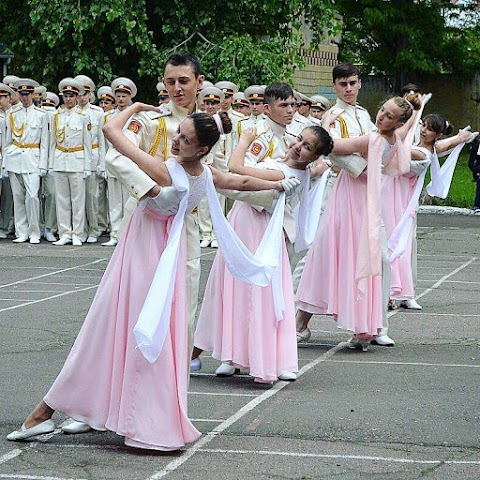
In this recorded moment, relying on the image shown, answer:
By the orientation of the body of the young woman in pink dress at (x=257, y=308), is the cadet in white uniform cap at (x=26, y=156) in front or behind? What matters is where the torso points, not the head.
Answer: behind

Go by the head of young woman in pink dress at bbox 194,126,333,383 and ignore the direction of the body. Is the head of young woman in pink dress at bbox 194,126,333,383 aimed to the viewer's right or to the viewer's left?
to the viewer's left

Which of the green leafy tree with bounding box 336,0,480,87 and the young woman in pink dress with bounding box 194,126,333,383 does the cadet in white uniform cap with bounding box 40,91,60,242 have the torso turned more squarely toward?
the young woman in pink dress

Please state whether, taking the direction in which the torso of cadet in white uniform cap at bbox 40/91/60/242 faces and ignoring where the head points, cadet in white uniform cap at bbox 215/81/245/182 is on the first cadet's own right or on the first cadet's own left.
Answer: on the first cadet's own left

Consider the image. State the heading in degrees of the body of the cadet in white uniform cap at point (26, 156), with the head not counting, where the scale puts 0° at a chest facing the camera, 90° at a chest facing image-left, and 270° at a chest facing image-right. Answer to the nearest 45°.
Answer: approximately 0°

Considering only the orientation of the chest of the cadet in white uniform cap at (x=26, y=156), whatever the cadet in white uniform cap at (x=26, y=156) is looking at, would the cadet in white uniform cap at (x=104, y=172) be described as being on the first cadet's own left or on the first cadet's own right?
on the first cadet's own left

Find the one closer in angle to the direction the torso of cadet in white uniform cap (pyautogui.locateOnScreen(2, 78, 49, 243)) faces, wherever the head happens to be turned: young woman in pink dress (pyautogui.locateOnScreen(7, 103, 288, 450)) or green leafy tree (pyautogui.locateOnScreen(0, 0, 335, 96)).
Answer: the young woman in pink dress

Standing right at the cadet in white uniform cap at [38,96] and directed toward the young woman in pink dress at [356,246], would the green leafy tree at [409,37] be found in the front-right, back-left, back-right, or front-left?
back-left
